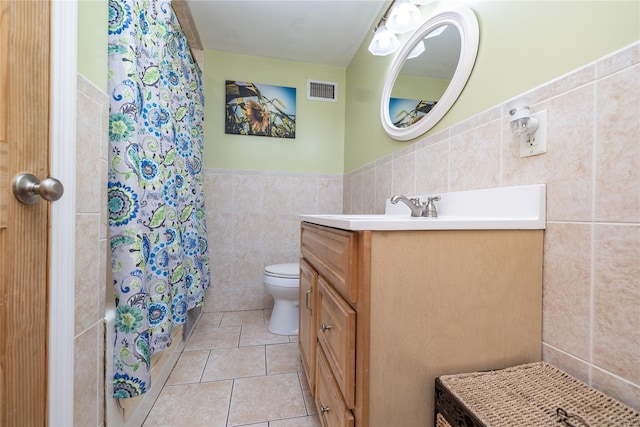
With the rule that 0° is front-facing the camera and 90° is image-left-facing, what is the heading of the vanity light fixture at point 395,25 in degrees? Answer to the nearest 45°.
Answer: approximately 45°

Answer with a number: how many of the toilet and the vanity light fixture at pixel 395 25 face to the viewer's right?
0
